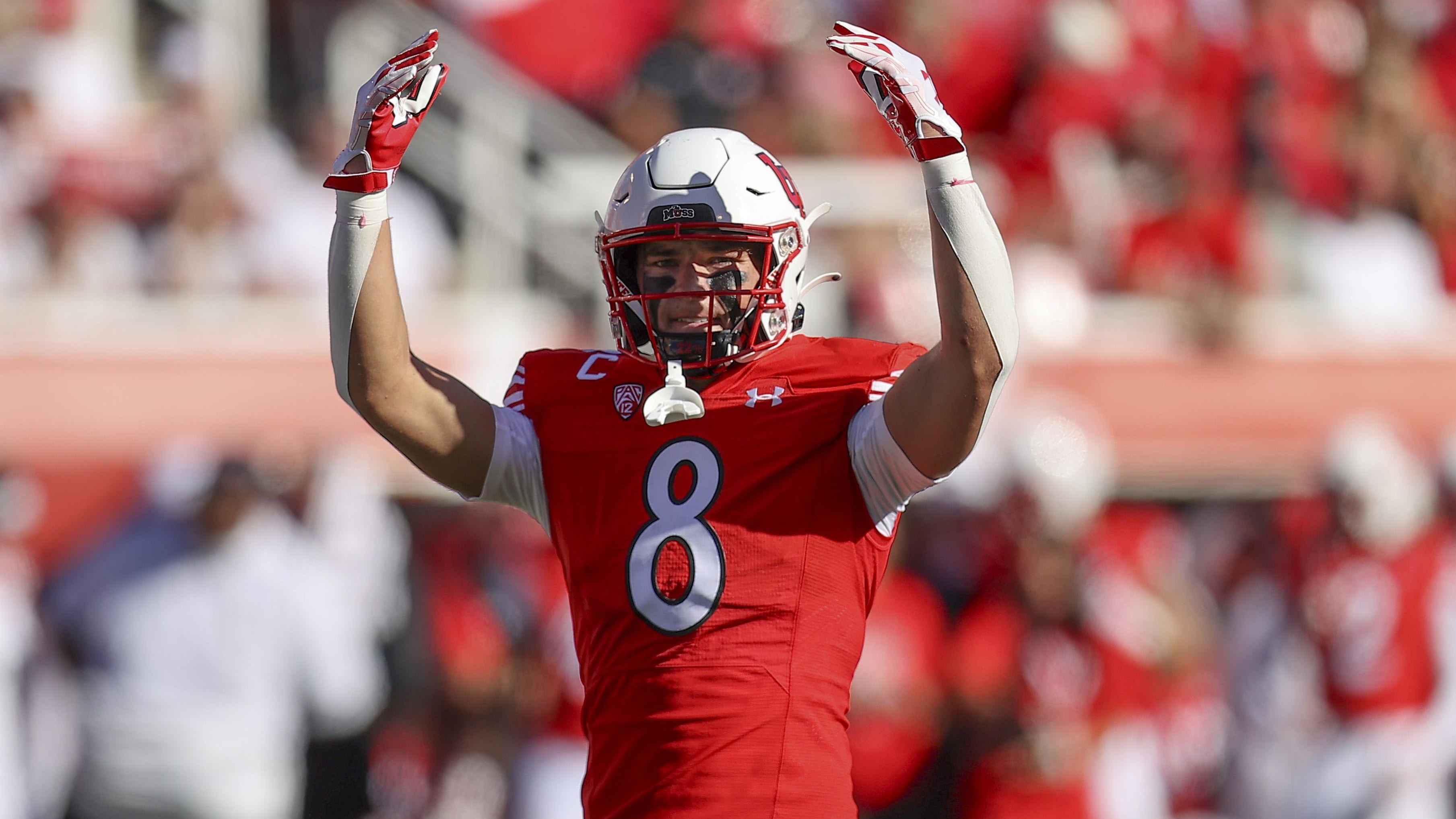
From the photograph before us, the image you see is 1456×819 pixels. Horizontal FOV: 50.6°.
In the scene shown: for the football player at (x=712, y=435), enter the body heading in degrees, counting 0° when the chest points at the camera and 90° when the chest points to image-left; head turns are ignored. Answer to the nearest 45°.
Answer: approximately 0°

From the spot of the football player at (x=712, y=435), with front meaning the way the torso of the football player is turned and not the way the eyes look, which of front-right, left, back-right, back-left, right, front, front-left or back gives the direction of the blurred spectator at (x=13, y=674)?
back-right

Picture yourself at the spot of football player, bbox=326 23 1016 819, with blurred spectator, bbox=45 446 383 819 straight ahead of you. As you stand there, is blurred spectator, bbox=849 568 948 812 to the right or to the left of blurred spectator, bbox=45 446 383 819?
right

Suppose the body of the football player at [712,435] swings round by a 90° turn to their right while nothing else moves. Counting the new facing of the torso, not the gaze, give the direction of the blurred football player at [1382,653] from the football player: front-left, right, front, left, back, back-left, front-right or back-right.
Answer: back-right

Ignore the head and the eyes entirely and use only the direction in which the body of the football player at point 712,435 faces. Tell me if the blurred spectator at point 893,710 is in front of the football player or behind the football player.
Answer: behind

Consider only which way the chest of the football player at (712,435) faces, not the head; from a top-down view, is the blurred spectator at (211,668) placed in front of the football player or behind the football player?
behind
